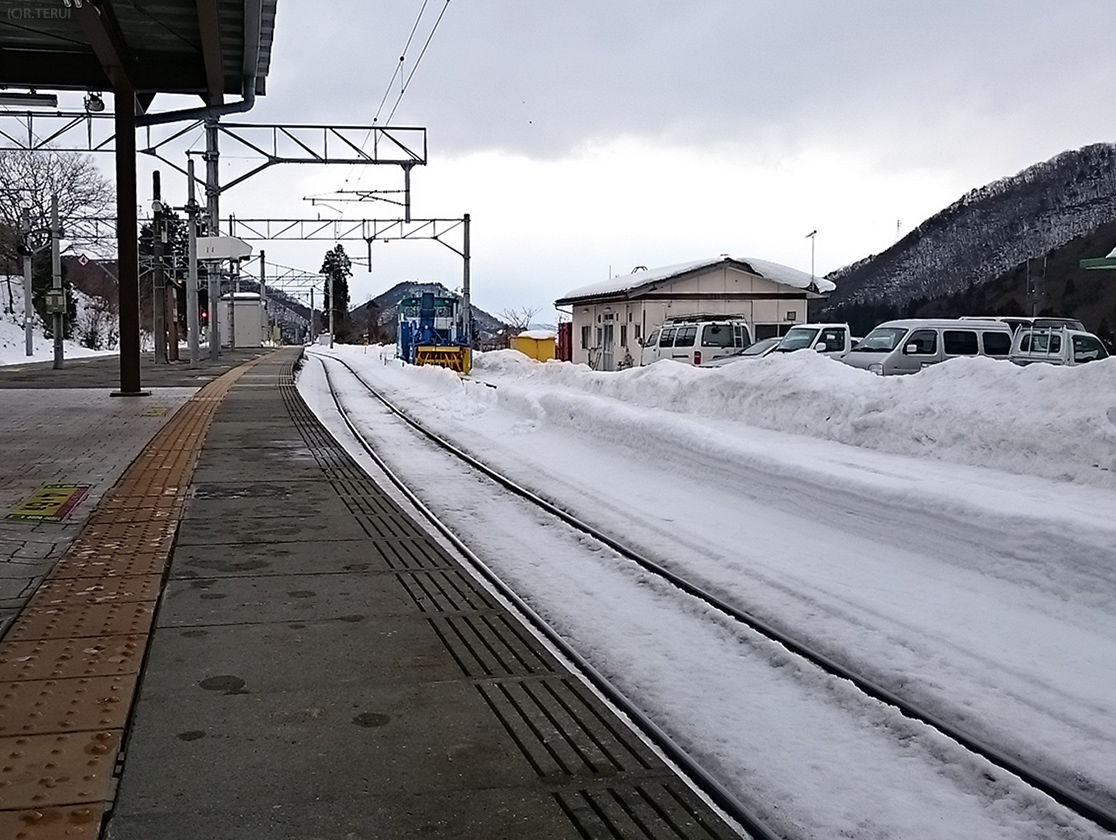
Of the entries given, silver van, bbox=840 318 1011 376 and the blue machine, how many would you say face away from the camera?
0

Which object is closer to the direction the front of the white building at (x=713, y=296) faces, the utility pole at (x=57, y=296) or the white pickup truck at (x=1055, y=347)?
the utility pole

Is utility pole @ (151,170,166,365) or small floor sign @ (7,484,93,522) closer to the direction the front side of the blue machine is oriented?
the small floor sign

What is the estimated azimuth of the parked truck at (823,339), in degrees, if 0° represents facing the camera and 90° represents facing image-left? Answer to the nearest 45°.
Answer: approximately 45°

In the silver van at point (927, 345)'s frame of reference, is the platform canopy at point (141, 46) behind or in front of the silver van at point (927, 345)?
in front

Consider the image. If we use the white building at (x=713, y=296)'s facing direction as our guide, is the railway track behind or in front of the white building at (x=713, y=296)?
in front

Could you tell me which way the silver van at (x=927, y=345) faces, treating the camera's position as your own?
facing the viewer and to the left of the viewer

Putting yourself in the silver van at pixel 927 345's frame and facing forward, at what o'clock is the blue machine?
The blue machine is roughly at 3 o'clock from the silver van.

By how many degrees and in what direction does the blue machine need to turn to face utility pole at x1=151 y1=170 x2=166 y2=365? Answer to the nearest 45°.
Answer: approximately 90° to its right

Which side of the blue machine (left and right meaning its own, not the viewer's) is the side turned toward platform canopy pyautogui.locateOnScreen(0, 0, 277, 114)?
front
